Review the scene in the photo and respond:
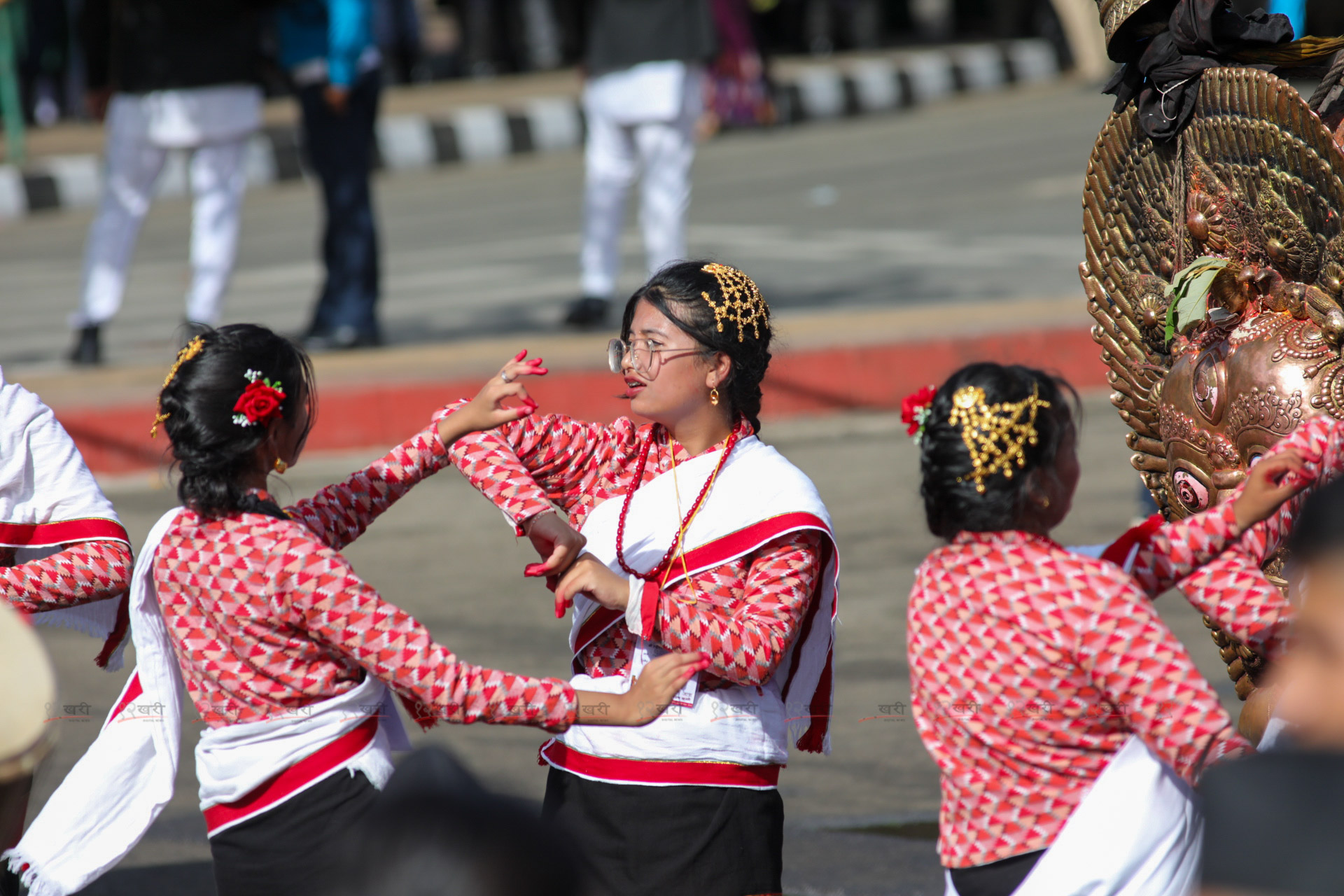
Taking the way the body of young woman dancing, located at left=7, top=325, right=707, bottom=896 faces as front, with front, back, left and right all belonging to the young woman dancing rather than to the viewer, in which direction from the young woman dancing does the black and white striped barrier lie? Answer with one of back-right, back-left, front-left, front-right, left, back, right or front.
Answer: front-left

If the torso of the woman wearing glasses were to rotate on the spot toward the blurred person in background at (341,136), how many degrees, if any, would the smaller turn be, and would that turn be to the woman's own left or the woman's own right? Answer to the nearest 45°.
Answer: approximately 135° to the woman's own right

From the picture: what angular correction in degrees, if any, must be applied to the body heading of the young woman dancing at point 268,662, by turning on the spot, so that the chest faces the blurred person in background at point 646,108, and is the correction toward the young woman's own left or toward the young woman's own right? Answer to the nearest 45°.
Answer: approximately 45° to the young woman's own left

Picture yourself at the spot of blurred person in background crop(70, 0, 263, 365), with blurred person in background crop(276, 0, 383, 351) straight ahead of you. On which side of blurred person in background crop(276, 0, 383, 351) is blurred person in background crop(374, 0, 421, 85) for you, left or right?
left

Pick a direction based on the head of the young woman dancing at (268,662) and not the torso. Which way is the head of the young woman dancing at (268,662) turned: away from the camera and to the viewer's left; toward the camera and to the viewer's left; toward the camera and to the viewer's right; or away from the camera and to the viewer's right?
away from the camera and to the viewer's right

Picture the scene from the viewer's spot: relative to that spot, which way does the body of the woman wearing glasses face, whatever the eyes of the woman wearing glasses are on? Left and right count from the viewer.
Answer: facing the viewer and to the left of the viewer

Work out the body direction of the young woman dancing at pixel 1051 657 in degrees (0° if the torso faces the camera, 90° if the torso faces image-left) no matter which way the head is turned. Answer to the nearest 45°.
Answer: approximately 225°

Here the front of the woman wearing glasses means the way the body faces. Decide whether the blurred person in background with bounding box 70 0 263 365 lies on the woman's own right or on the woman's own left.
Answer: on the woman's own right

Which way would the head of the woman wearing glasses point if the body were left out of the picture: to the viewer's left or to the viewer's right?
to the viewer's left

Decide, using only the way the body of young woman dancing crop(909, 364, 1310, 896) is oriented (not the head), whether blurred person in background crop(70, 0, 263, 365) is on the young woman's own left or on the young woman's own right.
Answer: on the young woman's own left
